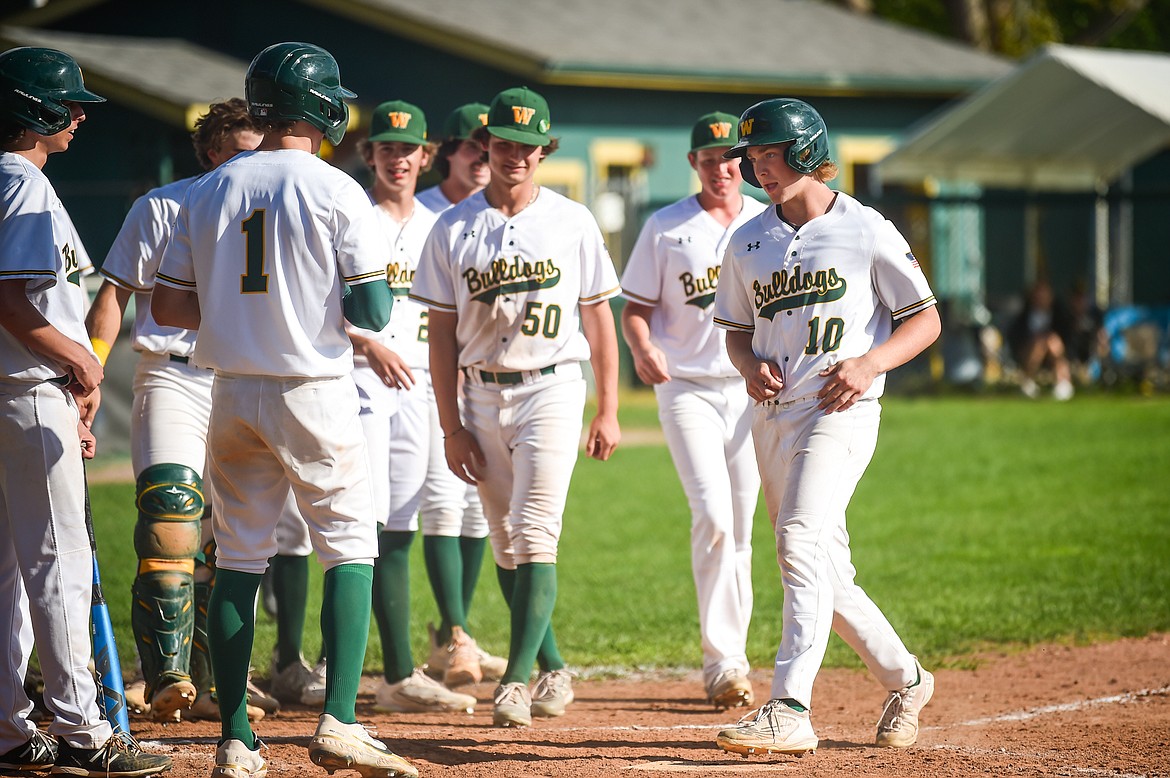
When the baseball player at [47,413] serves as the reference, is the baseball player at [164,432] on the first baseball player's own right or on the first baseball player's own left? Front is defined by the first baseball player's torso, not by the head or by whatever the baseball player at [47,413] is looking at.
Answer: on the first baseball player's own left

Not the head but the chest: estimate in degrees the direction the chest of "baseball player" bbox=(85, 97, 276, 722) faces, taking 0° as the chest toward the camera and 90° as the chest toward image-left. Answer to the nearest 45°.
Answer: approximately 315°

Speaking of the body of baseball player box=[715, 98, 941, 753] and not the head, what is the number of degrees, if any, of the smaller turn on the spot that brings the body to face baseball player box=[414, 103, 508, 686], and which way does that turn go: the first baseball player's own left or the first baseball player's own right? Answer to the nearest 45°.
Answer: approximately 90° to the first baseball player's own right

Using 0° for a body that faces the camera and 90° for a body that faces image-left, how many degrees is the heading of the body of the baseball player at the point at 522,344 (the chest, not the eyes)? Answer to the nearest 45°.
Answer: approximately 0°

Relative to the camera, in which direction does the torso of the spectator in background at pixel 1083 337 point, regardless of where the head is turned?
toward the camera

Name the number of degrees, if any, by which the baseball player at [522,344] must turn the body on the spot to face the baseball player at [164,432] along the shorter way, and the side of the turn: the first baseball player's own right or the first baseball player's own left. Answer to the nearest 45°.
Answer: approximately 90° to the first baseball player's own right

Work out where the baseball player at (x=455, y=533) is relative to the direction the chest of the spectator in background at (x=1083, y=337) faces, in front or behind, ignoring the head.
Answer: in front

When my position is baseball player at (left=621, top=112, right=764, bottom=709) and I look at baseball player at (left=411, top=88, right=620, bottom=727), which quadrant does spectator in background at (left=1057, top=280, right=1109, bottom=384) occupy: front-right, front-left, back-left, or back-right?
back-right

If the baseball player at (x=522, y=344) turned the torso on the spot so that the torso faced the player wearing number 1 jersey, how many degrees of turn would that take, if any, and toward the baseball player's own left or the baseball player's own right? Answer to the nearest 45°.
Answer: approximately 45° to the baseball player's own right

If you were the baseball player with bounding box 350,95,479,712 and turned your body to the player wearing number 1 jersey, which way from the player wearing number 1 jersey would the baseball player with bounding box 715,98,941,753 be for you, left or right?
left

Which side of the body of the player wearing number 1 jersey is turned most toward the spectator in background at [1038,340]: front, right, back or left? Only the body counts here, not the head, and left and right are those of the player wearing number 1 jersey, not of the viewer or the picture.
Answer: front

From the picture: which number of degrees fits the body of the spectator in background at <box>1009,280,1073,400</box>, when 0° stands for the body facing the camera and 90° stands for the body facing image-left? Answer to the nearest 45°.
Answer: approximately 0°

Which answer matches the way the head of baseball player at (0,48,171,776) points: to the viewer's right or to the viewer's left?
to the viewer's right
